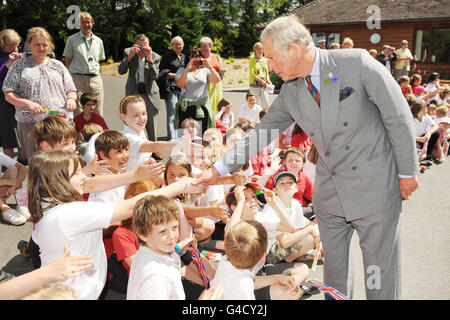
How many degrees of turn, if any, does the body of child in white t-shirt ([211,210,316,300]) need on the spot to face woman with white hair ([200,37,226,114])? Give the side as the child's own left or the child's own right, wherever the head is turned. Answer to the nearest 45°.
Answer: approximately 45° to the child's own left

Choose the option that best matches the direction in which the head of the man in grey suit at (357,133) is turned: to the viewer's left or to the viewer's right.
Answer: to the viewer's left

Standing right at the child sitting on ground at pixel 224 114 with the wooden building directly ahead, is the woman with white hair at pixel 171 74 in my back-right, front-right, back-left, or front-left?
back-left

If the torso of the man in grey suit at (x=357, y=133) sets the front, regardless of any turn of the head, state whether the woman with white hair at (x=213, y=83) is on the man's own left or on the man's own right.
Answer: on the man's own right

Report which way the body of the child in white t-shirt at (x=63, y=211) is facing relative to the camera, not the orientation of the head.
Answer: to the viewer's right

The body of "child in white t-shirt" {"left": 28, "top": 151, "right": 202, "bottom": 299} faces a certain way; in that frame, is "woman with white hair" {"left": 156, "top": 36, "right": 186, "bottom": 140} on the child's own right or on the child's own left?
on the child's own left

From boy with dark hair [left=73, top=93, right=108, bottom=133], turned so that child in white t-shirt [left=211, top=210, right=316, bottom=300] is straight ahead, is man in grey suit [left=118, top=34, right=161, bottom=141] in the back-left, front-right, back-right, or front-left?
back-left
